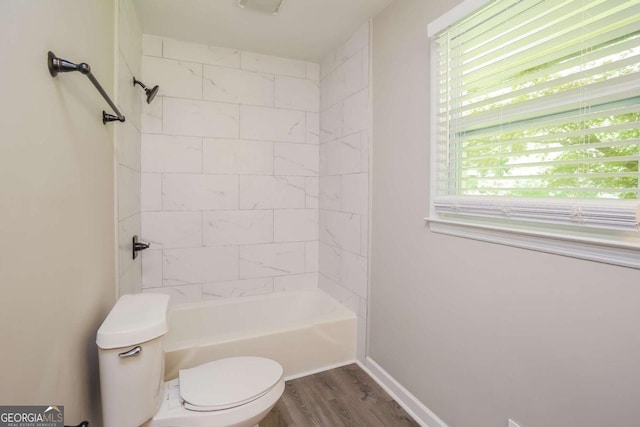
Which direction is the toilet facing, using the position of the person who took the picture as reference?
facing to the right of the viewer

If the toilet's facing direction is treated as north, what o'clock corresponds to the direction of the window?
The window is roughly at 1 o'clock from the toilet.
